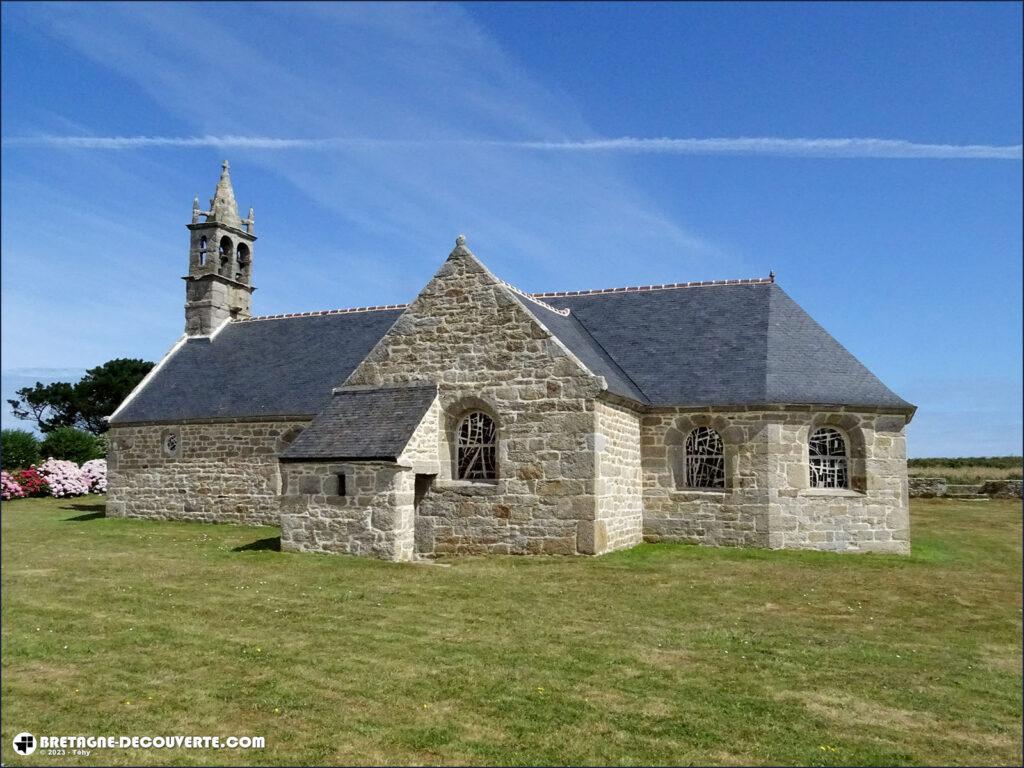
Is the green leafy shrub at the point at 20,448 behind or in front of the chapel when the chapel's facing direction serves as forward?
in front

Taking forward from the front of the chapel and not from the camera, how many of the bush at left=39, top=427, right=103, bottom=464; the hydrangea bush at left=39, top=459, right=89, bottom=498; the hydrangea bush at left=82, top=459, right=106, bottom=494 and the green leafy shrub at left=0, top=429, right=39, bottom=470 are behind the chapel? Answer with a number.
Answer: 0

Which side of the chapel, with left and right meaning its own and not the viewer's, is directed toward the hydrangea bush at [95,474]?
front

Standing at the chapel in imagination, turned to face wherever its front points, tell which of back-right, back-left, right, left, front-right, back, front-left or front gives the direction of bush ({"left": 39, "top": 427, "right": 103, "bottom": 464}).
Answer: front

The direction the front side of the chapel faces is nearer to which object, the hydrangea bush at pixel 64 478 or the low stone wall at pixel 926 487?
the hydrangea bush

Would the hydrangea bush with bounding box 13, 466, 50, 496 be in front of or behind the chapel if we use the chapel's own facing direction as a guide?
in front

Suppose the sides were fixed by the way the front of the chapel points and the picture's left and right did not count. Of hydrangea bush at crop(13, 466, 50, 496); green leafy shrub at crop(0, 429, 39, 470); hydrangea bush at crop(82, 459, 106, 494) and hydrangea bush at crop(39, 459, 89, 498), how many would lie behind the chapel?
0

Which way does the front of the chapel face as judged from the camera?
facing away from the viewer and to the left of the viewer

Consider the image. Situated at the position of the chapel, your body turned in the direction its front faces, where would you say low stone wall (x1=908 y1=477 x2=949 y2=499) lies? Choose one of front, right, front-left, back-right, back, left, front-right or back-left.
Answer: right

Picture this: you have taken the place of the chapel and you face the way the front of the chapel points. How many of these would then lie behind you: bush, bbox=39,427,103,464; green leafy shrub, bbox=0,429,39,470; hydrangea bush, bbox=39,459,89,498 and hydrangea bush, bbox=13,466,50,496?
0

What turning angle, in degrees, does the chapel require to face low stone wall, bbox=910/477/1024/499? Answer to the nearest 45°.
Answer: approximately 90° to its right

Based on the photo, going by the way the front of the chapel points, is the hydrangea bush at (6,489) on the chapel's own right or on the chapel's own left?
on the chapel's own right

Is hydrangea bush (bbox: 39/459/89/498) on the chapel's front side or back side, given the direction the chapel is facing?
on the front side
